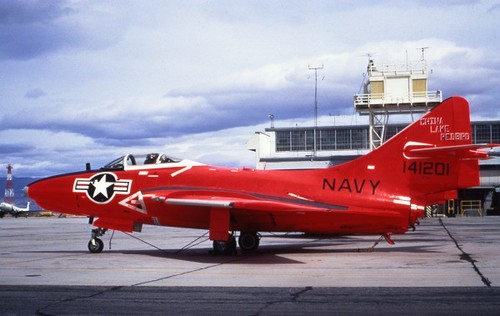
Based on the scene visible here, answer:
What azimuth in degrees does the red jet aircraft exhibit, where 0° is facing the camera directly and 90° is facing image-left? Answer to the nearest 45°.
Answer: approximately 90°
